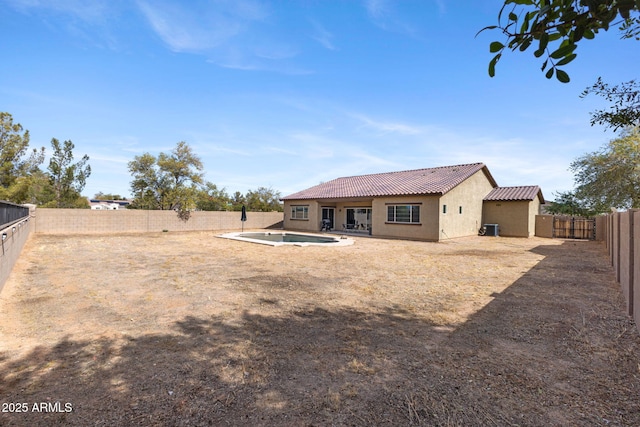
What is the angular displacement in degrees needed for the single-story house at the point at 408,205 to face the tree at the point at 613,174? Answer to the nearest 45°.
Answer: approximately 45° to its right

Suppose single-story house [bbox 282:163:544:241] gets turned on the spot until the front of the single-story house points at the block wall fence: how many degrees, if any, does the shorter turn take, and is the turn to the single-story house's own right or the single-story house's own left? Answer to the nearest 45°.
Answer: approximately 135° to the single-story house's own left

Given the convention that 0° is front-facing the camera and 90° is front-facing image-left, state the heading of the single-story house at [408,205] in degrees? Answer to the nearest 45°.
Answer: approximately 225°

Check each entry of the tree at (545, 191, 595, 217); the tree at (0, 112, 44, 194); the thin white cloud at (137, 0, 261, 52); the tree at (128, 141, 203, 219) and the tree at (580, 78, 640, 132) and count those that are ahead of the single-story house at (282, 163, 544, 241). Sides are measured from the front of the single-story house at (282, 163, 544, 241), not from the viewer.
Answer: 1
